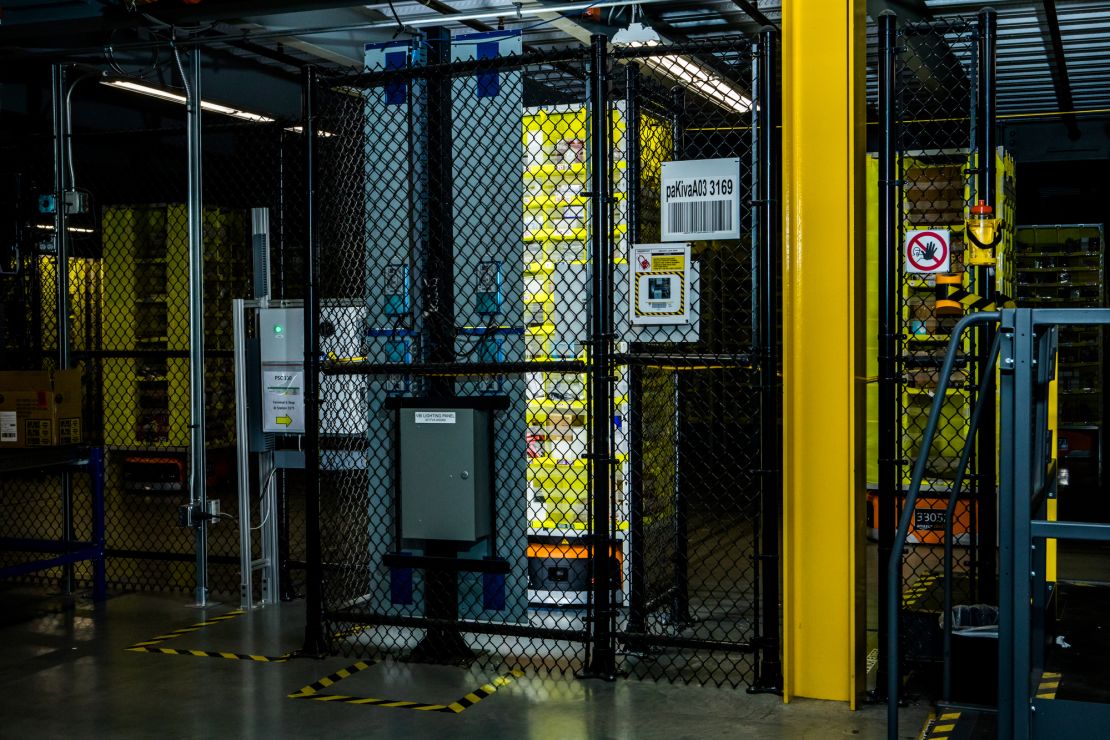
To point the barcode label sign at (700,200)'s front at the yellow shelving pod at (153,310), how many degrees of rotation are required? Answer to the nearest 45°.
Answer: approximately 135° to its right

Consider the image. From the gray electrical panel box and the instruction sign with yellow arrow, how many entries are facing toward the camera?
2

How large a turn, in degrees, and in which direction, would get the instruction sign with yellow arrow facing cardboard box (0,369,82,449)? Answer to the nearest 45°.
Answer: approximately 90° to its right

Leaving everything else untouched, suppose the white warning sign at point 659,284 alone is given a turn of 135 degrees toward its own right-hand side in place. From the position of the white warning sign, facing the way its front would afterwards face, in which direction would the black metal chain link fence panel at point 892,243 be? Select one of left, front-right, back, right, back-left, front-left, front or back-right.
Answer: back-right

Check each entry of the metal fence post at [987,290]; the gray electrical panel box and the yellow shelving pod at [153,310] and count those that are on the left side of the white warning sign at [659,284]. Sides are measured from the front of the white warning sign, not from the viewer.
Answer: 1

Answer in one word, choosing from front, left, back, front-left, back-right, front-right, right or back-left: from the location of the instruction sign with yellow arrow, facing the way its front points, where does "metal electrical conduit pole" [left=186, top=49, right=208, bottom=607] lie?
back-right

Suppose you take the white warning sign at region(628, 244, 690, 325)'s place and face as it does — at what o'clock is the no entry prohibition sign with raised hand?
The no entry prohibition sign with raised hand is roughly at 8 o'clock from the white warning sign.

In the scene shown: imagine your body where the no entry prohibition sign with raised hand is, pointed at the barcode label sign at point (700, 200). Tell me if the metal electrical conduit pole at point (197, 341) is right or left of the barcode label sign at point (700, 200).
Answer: right

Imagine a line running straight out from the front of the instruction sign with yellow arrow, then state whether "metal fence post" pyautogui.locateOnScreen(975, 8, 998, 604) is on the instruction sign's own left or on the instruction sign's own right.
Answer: on the instruction sign's own left
